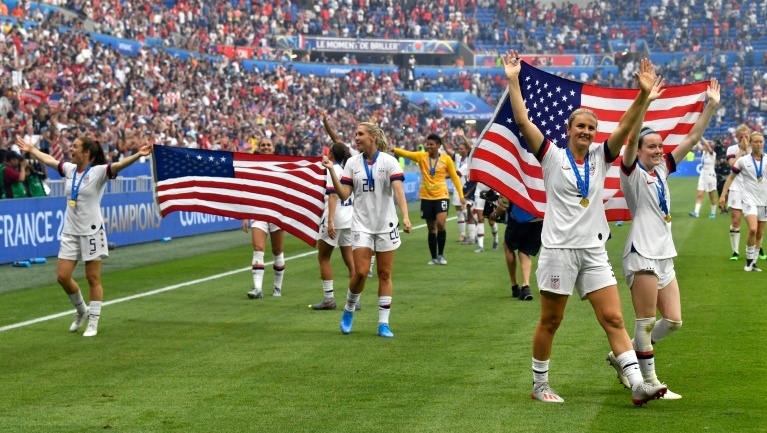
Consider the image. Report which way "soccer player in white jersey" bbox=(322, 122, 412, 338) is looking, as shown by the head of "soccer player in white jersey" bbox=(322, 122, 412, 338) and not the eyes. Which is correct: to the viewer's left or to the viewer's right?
to the viewer's left

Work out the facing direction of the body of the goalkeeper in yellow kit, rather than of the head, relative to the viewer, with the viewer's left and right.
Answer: facing the viewer

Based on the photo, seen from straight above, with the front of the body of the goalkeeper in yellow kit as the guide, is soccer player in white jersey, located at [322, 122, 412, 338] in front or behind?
in front

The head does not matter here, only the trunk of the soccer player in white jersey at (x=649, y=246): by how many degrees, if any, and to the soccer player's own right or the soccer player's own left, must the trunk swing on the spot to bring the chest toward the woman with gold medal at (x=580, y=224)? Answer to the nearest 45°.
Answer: approximately 90° to the soccer player's own right

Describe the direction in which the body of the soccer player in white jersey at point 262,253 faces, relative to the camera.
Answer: toward the camera

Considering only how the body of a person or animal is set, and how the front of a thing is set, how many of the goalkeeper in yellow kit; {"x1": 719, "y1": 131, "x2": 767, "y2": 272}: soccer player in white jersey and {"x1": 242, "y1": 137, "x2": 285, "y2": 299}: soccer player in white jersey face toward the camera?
3

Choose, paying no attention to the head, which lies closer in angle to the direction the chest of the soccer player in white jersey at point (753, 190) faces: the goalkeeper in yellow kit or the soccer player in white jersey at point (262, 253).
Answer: the soccer player in white jersey

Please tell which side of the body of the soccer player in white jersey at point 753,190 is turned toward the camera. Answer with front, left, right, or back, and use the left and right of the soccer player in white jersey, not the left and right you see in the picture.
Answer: front

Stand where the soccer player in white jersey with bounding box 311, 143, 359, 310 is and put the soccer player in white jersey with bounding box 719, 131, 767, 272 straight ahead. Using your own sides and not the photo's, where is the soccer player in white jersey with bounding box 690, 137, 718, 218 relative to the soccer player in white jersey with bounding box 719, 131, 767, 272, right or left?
left

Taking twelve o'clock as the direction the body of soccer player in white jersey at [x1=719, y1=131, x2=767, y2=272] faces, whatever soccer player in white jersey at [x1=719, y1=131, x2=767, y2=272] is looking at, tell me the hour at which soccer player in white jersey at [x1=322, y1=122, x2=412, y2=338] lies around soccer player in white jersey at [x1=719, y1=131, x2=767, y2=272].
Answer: soccer player in white jersey at [x1=322, y1=122, x2=412, y2=338] is roughly at 1 o'clock from soccer player in white jersey at [x1=719, y1=131, x2=767, y2=272].
